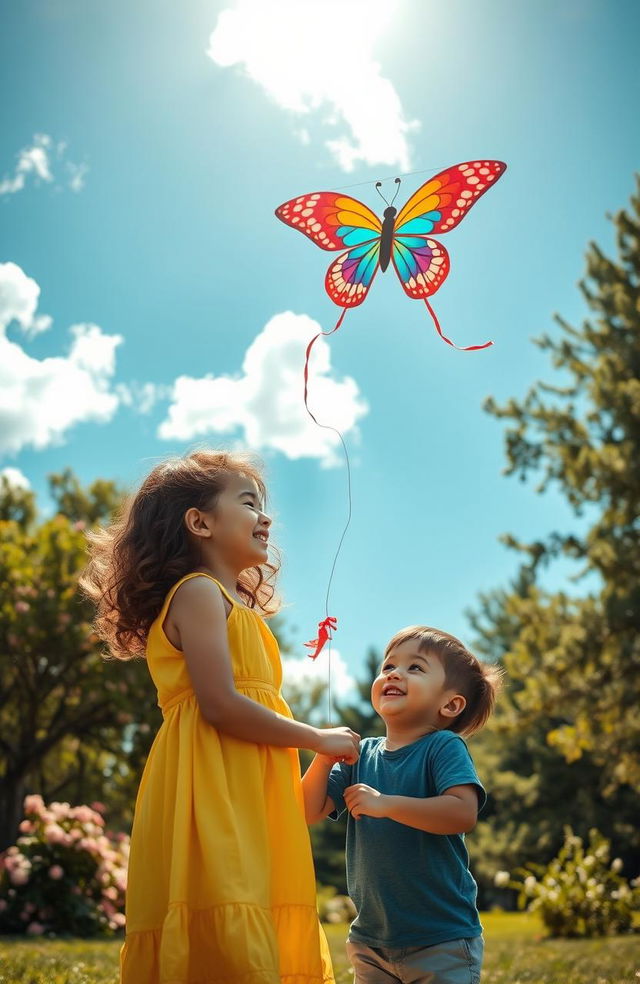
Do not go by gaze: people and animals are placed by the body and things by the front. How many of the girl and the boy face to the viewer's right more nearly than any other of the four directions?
1

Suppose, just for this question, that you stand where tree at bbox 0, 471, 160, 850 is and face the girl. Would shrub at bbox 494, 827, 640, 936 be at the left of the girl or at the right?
left

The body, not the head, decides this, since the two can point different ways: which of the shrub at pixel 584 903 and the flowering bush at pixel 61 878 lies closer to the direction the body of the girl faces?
the shrub

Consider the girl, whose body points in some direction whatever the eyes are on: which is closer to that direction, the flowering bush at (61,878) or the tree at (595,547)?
the tree

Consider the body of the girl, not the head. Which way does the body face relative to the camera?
to the viewer's right

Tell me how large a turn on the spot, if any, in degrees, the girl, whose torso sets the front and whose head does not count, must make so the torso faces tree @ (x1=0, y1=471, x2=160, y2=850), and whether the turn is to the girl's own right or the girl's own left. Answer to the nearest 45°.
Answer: approximately 90° to the girl's own left

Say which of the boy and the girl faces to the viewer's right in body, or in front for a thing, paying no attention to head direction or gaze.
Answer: the girl

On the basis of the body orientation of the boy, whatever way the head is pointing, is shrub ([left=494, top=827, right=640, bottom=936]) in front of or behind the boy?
behind

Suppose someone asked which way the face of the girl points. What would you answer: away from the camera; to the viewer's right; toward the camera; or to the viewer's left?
to the viewer's right
